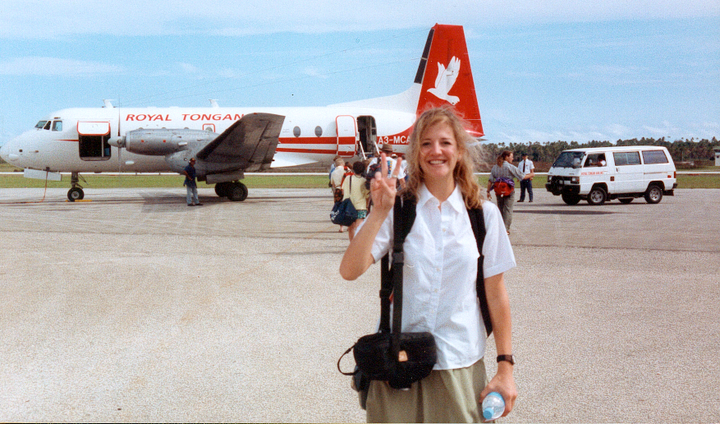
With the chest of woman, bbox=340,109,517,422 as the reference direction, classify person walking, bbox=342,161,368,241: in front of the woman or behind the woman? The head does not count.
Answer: behind

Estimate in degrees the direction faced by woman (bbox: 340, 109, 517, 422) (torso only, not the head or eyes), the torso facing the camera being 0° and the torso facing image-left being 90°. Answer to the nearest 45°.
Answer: approximately 0°

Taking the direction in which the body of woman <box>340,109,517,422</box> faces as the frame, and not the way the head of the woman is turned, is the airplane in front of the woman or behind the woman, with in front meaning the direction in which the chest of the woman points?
behind

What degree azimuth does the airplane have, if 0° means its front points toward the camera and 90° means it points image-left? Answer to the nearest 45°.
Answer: approximately 90°

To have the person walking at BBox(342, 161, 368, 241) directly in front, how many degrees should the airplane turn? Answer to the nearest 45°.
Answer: approximately 90° to its left

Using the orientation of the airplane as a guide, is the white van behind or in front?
behind

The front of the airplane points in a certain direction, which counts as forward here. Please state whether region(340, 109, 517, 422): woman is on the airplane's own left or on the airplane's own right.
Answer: on the airplane's own left

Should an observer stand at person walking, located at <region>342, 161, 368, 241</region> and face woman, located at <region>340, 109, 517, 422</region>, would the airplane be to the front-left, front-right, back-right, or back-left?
back-right

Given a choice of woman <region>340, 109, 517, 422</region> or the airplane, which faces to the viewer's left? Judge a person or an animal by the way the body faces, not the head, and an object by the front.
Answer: the airplane

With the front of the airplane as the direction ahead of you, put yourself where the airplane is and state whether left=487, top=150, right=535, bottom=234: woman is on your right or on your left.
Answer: on your left
